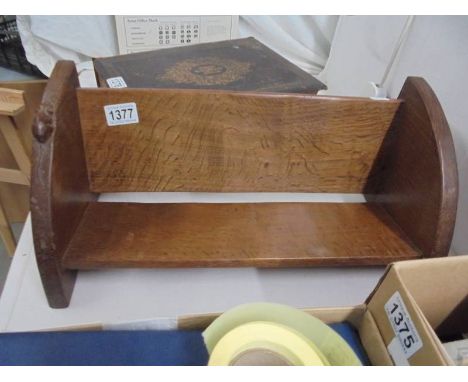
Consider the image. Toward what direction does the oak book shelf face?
toward the camera
